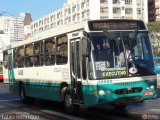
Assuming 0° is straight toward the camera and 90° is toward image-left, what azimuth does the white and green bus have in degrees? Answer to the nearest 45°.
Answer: approximately 315°
